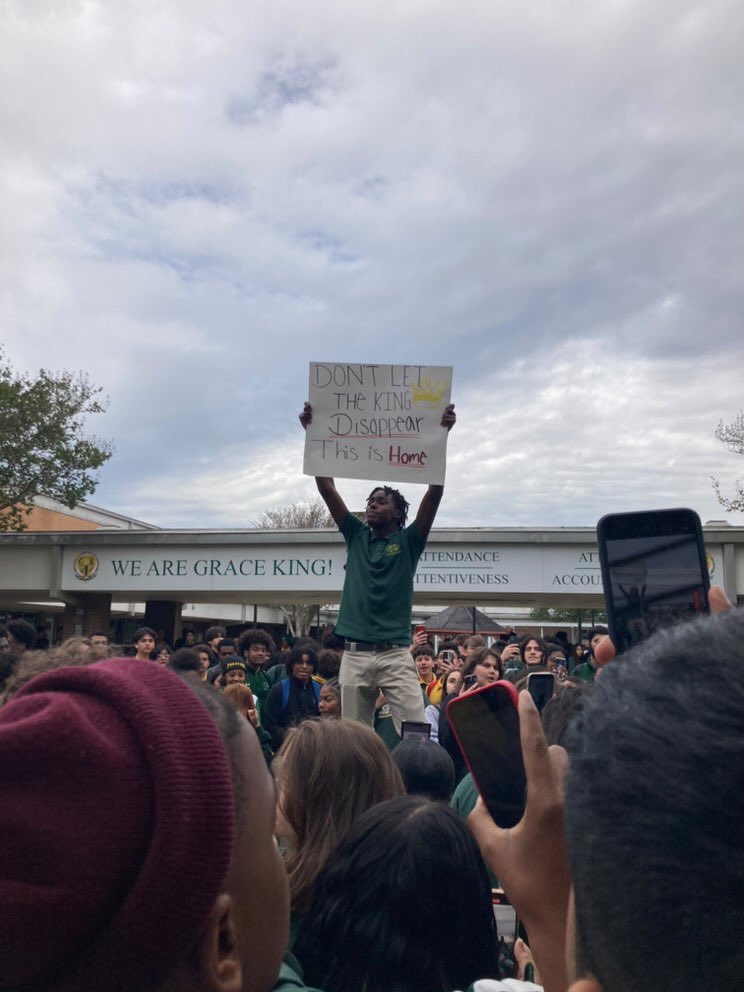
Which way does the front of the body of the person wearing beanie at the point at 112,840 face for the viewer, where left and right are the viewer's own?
facing away from the viewer and to the right of the viewer

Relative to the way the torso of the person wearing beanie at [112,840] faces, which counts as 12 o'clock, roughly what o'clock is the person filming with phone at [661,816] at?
The person filming with phone is roughly at 3 o'clock from the person wearing beanie.

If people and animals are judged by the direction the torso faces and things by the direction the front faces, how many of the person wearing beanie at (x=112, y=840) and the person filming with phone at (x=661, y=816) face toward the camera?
0

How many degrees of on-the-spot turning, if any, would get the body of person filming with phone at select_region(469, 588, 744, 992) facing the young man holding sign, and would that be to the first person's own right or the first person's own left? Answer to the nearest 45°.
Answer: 0° — they already face them

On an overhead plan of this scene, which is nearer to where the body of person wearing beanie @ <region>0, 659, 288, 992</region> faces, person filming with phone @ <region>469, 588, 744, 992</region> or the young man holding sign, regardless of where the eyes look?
the young man holding sign

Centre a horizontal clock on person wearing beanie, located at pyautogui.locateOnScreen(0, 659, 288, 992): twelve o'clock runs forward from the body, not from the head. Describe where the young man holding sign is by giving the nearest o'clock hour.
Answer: The young man holding sign is roughly at 11 o'clock from the person wearing beanie.

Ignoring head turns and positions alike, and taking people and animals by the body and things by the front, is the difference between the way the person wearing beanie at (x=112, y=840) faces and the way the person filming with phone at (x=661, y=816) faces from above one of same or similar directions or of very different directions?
same or similar directions

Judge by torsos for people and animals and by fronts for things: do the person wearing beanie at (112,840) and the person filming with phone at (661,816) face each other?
no

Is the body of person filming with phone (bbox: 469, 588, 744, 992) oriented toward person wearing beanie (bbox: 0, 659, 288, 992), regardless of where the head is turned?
no

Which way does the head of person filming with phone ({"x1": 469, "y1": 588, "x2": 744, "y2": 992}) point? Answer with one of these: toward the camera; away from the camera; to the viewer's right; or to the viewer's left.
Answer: away from the camera

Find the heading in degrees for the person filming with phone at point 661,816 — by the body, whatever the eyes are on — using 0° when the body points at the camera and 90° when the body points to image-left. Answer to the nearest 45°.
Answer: approximately 180°
